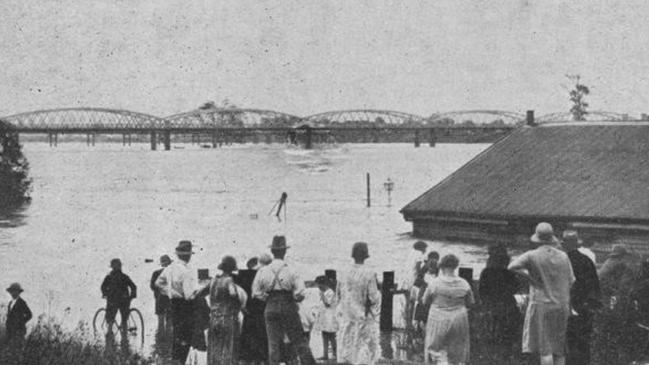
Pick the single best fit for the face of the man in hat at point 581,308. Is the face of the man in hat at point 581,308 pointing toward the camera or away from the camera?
away from the camera

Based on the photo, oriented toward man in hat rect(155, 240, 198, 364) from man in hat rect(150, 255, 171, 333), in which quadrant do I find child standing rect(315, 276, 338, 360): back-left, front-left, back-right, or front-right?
front-left

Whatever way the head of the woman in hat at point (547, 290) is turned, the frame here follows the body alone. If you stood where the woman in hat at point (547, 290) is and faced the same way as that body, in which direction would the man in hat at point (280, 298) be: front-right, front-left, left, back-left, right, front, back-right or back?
left

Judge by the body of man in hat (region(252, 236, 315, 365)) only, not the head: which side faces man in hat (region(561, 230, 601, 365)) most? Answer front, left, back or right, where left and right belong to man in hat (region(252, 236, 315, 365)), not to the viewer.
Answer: right

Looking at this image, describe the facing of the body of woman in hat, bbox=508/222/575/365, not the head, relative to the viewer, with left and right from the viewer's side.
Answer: facing away from the viewer

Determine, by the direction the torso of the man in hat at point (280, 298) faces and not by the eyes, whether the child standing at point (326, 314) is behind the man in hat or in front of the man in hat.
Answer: in front

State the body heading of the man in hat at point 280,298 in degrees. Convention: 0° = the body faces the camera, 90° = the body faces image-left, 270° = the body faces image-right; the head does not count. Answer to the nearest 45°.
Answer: approximately 180°

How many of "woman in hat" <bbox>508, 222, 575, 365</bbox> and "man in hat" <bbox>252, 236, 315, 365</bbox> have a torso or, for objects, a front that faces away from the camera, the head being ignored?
2

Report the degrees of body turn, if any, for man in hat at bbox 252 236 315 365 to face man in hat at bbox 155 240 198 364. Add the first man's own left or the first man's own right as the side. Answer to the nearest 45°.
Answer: approximately 45° to the first man's own left

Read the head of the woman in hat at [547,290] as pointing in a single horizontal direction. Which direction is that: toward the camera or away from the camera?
away from the camera

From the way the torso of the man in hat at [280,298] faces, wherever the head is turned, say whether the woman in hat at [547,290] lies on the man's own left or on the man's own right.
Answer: on the man's own right
